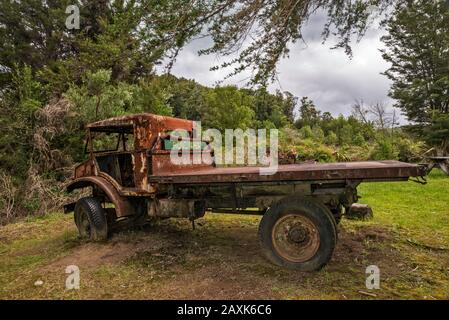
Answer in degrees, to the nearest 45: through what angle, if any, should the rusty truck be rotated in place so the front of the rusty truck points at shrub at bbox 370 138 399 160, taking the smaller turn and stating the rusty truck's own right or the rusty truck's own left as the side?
approximately 90° to the rusty truck's own right

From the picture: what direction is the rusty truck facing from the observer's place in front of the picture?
facing away from the viewer and to the left of the viewer

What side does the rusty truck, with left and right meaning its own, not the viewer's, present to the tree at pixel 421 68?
right
